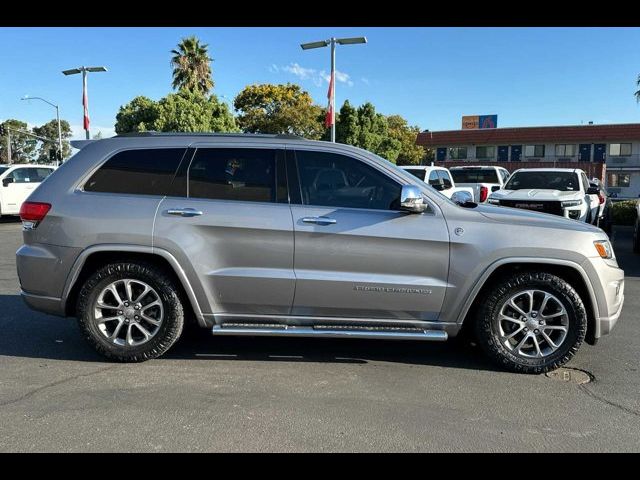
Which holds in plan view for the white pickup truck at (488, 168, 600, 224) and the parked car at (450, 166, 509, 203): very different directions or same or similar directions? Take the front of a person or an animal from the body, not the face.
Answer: very different directions

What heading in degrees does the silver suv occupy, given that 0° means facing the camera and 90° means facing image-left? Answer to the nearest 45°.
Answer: approximately 270°

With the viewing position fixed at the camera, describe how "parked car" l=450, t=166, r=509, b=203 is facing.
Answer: facing away from the viewer and to the right of the viewer

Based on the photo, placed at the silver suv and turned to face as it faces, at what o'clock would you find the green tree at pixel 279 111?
The green tree is roughly at 9 o'clock from the silver suv.

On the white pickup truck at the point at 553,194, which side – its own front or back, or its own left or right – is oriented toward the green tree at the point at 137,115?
right

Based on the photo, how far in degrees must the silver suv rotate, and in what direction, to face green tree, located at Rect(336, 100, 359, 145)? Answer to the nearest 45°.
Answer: approximately 90° to its left

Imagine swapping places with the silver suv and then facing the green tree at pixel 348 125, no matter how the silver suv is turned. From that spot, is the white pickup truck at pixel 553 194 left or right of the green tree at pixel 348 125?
right

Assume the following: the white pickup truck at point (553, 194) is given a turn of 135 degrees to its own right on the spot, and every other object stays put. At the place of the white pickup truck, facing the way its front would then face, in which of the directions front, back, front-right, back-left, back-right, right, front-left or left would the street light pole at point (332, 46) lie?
front-left

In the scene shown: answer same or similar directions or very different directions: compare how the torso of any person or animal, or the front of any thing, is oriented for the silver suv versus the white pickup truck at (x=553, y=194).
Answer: very different directions

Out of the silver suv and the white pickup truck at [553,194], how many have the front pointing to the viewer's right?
1

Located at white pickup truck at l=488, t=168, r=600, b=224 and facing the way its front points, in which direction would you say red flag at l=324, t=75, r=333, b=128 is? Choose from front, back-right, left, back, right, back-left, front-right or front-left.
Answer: right

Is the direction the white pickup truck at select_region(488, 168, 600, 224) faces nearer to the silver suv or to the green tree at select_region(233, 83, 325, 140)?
the silver suv

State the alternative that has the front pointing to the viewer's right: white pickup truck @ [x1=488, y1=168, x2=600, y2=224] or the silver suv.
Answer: the silver suv
